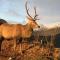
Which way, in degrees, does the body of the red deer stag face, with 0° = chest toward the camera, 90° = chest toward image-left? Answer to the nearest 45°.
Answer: approximately 270°
